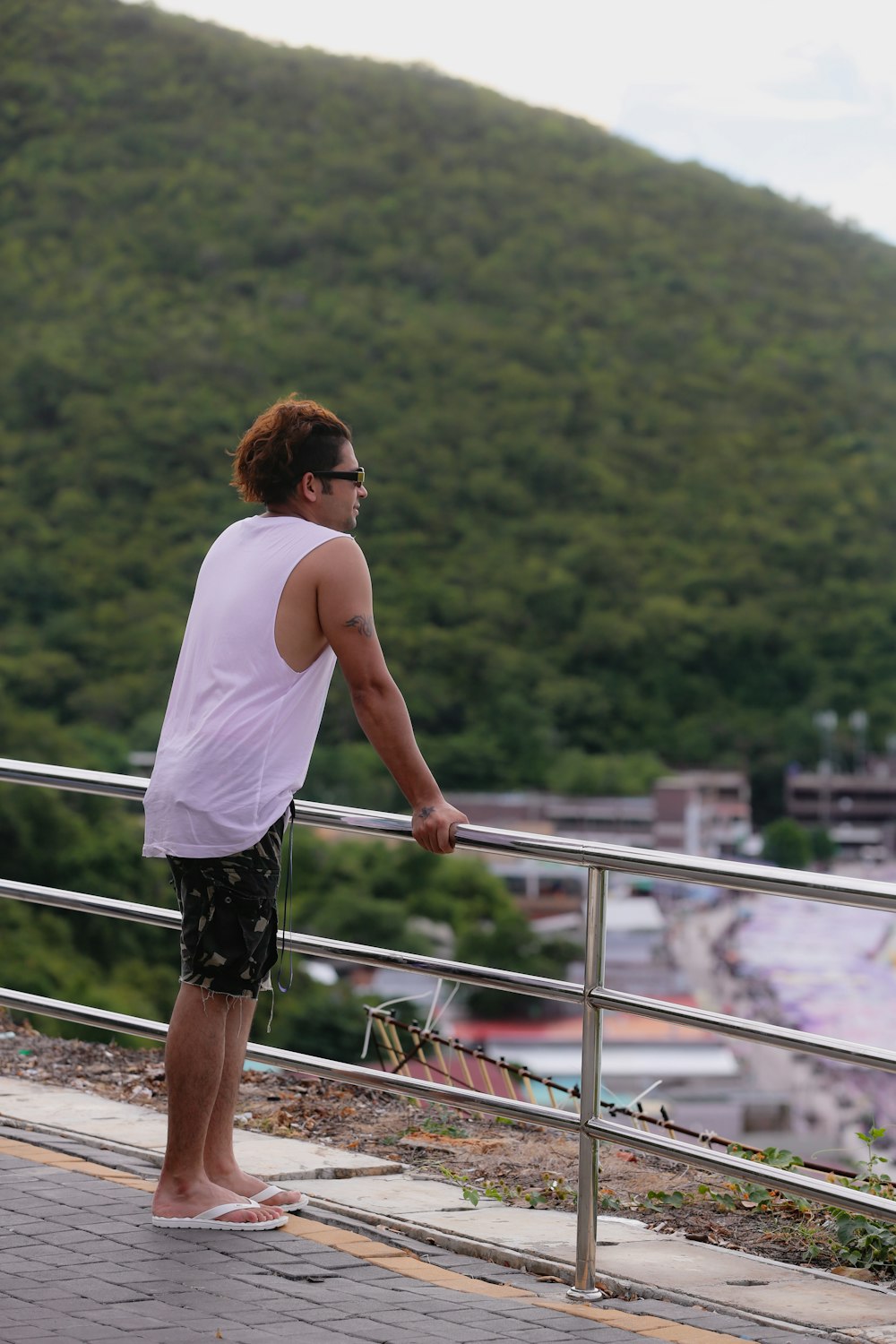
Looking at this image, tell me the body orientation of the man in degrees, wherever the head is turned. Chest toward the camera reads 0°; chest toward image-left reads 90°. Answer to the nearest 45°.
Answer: approximately 225°
